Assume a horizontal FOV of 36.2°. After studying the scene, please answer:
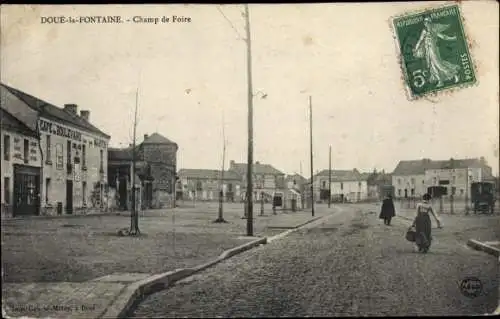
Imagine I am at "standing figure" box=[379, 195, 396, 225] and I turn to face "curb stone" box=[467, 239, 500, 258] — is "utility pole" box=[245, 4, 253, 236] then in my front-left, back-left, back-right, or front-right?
front-right
